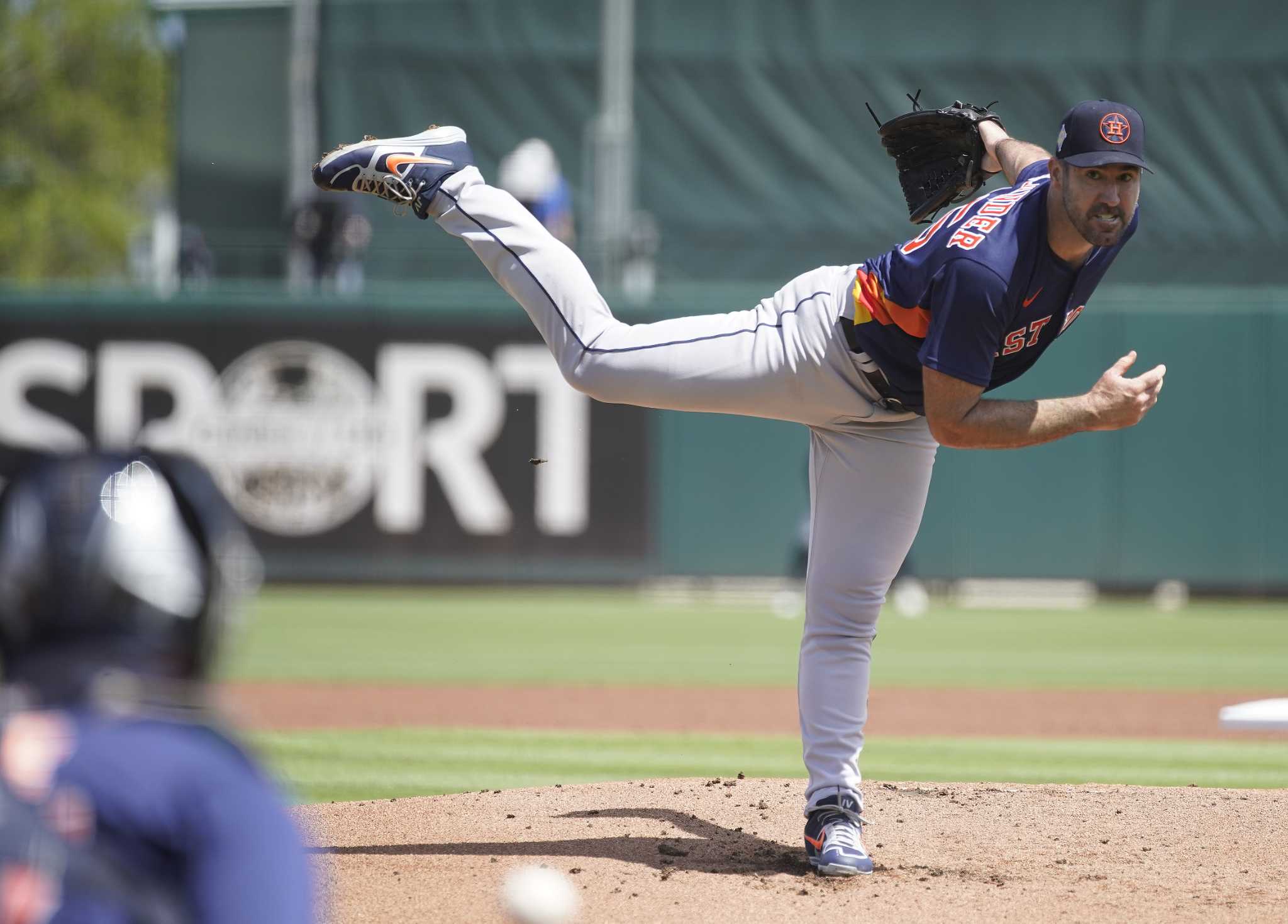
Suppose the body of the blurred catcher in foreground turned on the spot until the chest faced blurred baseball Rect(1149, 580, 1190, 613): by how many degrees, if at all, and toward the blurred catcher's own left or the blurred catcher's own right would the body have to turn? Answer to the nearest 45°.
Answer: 0° — they already face it

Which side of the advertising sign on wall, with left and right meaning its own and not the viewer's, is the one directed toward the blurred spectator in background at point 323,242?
back

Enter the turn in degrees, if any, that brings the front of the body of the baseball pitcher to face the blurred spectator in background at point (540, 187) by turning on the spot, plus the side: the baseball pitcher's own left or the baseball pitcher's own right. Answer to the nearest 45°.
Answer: approximately 135° to the baseball pitcher's own left

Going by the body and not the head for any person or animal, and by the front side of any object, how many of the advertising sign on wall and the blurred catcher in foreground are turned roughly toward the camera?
1

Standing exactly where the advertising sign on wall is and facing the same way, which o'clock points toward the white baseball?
The white baseball is roughly at 12 o'clock from the advertising sign on wall.

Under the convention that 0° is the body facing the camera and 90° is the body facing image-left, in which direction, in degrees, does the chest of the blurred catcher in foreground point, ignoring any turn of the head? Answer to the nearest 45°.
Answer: approximately 225°

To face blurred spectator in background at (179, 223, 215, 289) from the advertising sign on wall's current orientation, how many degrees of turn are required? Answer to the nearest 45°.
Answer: approximately 135° to its right

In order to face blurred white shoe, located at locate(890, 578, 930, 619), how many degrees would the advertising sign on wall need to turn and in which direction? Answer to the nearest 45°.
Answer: approximately 90° to its left

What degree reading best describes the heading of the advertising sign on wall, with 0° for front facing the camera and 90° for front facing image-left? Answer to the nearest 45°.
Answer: approximately 0°

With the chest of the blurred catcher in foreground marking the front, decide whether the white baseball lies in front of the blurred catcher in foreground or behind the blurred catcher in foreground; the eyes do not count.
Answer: in front
